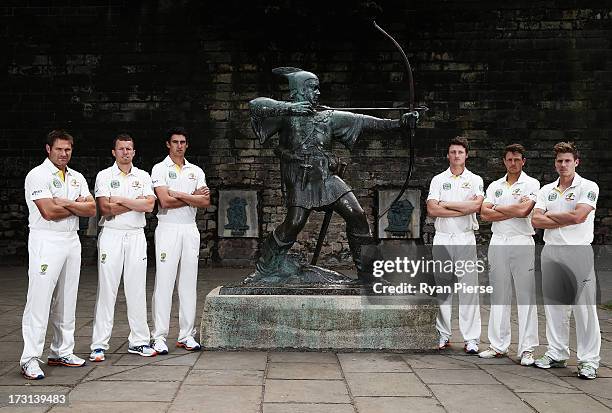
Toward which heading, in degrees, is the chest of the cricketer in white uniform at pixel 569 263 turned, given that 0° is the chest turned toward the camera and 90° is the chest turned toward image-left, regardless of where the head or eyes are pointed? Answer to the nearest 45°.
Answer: approximately 45°

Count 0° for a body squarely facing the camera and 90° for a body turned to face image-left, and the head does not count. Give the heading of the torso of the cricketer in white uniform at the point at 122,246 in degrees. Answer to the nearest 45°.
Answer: approximately 0°

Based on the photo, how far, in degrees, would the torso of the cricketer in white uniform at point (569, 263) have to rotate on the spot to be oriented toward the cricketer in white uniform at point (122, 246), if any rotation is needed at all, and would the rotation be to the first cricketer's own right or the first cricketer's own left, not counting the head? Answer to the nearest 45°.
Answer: approximately 45° to the first cricketer's own right

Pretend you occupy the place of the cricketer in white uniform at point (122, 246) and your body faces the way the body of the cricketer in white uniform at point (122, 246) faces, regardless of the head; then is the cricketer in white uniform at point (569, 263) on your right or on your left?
on your left

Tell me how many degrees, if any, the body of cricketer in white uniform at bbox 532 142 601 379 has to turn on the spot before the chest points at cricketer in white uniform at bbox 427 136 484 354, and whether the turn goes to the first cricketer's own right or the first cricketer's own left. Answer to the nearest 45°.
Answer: approximately 90° to the first cricketer's own right

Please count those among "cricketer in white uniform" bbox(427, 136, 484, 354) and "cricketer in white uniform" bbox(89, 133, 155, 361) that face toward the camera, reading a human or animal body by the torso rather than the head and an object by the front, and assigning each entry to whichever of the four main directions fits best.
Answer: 2

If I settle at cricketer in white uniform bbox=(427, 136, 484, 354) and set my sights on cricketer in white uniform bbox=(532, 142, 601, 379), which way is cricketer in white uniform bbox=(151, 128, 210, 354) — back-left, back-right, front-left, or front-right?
back-right

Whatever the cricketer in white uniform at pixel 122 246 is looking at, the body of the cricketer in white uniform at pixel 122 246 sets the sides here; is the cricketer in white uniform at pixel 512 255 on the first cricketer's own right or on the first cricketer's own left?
on the first cricketer's own left

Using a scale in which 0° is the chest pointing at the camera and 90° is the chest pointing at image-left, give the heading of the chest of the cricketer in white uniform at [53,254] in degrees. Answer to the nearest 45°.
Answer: approximately 315°

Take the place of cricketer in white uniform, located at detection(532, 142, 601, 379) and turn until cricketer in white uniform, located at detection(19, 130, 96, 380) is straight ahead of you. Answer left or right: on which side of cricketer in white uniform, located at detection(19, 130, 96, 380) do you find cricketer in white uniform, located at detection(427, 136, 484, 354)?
right
